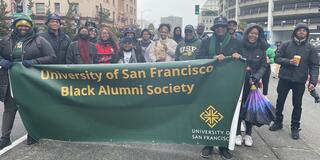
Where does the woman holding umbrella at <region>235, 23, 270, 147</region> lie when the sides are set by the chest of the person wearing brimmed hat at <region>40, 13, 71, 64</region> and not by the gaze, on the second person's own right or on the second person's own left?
on the second person's own left

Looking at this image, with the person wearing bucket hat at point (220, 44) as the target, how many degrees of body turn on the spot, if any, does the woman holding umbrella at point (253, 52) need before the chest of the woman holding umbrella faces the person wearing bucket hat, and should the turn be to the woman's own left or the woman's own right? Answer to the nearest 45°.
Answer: approximately 45° to the woman's own right

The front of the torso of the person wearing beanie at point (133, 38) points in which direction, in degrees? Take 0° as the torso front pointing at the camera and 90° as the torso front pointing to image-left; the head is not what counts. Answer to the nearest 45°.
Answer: approximately 0°

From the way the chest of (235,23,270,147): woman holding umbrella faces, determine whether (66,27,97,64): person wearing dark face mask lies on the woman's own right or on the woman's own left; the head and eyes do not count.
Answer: on the woman's own right
